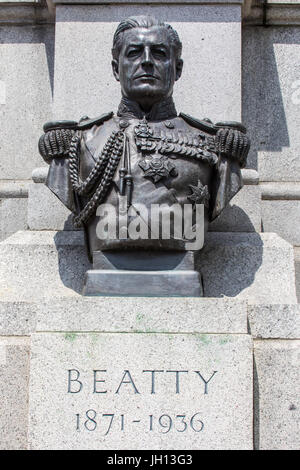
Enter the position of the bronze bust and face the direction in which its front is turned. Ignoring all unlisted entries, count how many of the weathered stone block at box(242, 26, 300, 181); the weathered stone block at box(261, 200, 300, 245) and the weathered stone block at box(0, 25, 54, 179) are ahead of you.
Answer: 0

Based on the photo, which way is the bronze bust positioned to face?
toward the camera

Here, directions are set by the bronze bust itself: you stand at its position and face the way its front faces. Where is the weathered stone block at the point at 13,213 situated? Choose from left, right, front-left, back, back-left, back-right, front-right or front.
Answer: back-right

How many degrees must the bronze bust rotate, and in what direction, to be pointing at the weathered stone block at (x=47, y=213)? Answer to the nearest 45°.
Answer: approximately 135° to its right

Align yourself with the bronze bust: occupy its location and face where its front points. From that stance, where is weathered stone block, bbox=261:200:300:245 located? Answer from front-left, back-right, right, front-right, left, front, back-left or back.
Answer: back-left
